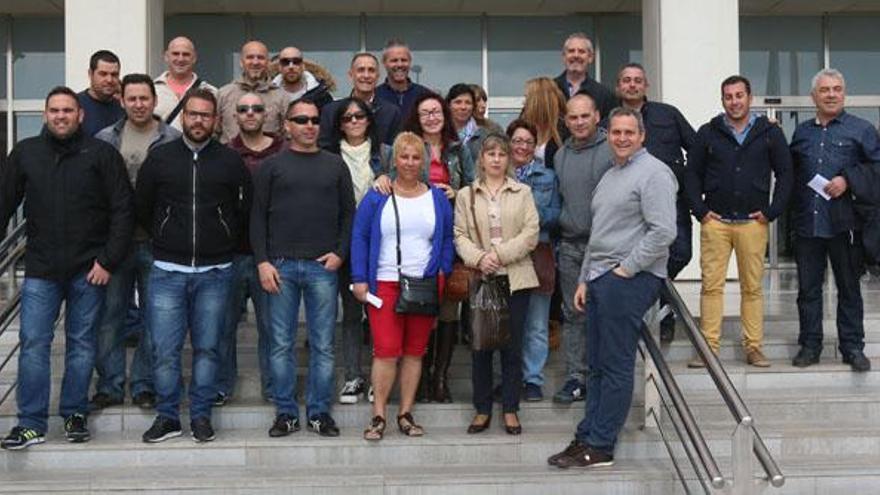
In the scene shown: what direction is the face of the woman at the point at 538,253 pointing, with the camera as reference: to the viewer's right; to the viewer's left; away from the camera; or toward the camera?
toward the camera

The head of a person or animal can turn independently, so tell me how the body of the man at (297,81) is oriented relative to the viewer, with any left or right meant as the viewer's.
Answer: facing the viewer

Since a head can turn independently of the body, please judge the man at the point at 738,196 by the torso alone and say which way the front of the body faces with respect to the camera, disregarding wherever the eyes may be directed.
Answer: toward the camera

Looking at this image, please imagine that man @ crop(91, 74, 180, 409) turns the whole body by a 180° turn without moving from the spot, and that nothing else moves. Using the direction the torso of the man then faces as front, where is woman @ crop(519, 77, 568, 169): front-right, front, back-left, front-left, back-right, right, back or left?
right

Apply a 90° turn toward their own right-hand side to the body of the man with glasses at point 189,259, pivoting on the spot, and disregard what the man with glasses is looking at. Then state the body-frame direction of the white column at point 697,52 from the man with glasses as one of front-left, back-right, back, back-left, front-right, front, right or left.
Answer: back-right

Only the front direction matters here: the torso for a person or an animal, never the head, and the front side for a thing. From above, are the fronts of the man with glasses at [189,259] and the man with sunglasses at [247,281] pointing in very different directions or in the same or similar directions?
same or similar directions

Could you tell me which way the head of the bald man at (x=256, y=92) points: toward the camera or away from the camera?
toward the camera

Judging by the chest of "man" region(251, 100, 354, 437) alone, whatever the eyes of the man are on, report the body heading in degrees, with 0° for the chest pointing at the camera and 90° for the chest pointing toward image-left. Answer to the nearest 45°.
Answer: approximately 0°

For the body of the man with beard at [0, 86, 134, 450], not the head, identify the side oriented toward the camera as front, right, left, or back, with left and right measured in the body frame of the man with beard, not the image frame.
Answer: front

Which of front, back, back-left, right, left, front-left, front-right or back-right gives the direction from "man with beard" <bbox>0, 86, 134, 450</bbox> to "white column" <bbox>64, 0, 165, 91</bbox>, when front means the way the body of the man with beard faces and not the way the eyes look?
back

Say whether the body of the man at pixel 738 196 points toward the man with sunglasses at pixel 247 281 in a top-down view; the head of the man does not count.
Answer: no

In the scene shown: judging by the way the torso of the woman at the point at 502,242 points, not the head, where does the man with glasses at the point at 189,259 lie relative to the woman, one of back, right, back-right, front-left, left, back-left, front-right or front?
right

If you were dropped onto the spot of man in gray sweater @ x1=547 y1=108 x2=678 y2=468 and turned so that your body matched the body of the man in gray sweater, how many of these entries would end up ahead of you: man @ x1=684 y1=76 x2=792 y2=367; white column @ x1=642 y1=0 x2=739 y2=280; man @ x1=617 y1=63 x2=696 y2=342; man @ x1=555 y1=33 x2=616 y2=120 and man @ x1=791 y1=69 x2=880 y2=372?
0

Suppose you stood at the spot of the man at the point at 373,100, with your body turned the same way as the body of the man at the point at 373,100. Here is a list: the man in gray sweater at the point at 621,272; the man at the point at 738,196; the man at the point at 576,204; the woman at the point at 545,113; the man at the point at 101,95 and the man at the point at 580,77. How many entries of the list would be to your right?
1

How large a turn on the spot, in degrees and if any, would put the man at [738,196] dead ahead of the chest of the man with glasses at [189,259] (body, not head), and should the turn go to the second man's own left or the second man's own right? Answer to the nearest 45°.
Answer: approximately 90° to the second man's own left

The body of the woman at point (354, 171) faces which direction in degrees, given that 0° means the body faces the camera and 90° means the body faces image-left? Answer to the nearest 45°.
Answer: approximately 0°

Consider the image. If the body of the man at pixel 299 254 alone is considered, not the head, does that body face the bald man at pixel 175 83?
no

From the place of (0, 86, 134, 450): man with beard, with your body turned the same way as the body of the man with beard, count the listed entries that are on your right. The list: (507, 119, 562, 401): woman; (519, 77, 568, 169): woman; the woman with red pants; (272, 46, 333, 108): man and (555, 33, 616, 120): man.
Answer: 0

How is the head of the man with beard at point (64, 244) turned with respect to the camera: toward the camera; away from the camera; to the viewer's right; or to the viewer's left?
toward the camera

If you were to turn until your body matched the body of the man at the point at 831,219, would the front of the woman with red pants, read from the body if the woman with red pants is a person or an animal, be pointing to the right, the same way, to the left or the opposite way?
the same way
